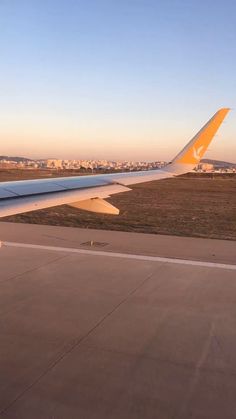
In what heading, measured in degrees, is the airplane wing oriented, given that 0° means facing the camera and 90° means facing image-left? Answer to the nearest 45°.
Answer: approximately 135°
